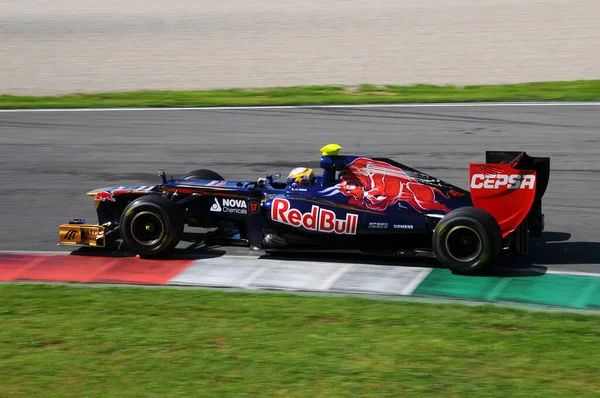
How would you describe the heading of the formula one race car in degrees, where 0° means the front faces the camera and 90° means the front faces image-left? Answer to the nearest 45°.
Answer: approximately 90°
